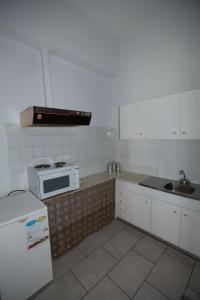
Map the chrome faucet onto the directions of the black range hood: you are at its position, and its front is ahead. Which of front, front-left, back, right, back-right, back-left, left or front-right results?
front-left

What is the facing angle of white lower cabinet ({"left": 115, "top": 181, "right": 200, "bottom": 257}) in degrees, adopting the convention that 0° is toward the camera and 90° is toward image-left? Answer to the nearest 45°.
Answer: approximately 45°

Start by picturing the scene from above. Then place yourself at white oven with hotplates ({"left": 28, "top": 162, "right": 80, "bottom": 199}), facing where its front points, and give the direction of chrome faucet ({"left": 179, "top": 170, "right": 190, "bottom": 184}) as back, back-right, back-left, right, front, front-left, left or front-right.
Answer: front-left

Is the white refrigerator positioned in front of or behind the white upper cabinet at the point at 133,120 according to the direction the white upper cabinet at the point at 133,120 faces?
in front

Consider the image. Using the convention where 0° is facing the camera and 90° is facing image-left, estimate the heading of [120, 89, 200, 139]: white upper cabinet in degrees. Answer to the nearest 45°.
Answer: approximately 45°
